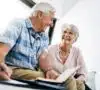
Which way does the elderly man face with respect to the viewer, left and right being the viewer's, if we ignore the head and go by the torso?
facing the viewer and to the right of the viewer

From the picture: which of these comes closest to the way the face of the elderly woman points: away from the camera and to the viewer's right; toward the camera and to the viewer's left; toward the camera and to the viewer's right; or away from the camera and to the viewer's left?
toward the camera and to the viewer's left

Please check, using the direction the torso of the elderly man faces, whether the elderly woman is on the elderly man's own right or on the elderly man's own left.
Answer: on the elderly man's own left
